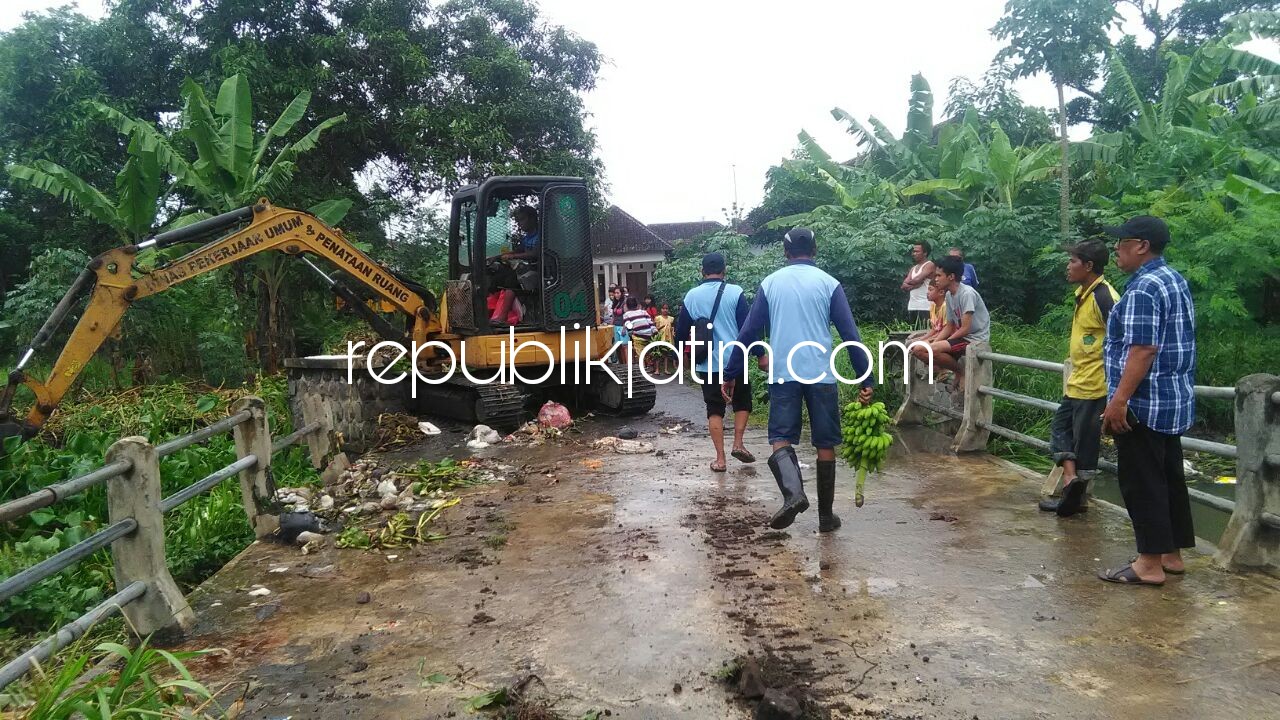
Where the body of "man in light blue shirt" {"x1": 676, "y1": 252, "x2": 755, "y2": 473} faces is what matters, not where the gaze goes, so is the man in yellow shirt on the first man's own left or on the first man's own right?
on the first man's own right

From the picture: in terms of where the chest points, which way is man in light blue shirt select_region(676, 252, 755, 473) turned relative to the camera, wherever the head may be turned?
away from the camera

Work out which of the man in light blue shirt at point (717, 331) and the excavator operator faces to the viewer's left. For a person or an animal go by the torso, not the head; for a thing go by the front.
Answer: the excavator operator

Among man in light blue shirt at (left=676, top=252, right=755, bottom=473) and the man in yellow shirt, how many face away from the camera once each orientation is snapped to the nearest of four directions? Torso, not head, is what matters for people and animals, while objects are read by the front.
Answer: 1

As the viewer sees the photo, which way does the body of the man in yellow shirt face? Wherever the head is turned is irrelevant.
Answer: to the viewer's left

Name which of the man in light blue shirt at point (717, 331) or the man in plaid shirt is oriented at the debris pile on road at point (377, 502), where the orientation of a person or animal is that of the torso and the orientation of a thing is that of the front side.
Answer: the man in plaid shirt

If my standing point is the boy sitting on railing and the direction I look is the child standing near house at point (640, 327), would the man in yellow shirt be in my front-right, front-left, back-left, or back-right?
back-left

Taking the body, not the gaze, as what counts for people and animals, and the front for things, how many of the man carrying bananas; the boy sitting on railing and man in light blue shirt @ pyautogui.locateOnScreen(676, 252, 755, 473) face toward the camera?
0

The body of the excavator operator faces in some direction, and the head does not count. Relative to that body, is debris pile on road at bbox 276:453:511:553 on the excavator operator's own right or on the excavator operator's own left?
on the excavator operator's own left

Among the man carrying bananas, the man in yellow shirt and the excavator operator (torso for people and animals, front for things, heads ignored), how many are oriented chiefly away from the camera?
1

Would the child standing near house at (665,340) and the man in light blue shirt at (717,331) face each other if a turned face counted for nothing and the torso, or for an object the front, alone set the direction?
yes

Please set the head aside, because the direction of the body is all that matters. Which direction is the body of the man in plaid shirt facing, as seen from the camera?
to the viewer's left

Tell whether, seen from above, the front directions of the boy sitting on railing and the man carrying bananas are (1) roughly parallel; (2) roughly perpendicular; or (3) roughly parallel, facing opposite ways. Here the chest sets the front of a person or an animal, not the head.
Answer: roughly perpendicular

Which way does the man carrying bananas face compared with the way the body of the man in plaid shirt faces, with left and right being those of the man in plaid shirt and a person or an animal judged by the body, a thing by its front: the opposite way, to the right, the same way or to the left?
to the right

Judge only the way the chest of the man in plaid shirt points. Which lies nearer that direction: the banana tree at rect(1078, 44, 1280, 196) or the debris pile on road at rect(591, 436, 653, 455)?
the debris pile on road

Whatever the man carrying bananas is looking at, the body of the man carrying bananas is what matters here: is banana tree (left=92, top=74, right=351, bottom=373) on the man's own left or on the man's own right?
on the man's own left

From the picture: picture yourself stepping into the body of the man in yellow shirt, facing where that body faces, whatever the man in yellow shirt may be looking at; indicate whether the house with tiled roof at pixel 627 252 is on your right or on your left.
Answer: on your right

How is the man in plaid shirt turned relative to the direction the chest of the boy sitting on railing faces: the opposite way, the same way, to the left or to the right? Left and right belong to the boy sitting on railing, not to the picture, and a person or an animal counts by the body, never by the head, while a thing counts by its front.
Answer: the same way

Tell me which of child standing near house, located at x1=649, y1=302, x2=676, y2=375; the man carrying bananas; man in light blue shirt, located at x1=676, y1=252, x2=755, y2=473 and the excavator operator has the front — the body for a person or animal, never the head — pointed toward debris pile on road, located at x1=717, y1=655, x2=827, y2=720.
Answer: the child standing near house

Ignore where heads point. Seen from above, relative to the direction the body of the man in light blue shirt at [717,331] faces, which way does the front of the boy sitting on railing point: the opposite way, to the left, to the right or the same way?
to the left

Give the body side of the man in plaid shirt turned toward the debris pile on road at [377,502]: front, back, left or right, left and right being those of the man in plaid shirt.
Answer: front

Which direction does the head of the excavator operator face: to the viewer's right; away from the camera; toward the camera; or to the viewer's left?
to the viewer's left

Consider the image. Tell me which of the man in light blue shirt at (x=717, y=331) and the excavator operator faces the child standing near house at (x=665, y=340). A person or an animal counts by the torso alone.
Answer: the man in light blue shirt

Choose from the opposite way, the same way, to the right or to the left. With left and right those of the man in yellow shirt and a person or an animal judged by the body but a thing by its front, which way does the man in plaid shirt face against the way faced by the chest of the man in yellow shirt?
the same way
